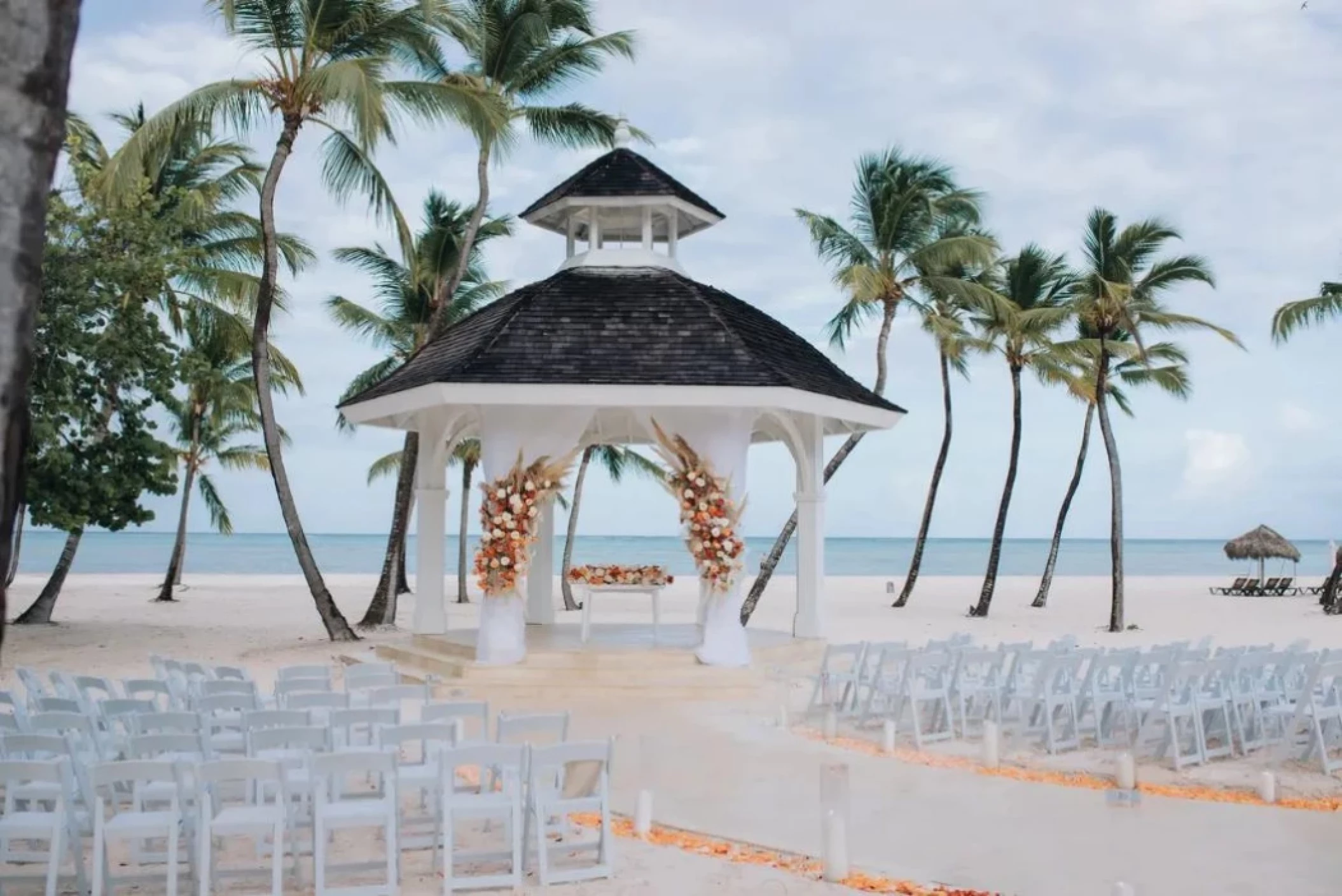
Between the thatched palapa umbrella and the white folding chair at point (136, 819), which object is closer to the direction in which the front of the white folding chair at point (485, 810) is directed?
the thatched palapa umbrella

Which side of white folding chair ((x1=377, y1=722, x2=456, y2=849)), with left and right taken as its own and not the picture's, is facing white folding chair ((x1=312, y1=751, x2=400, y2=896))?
back

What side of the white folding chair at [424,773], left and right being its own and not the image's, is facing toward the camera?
back

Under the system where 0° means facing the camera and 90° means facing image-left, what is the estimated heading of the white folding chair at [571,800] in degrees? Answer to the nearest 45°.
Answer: approximately 180°

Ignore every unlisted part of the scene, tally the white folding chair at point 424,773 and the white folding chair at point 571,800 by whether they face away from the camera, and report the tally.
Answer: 2

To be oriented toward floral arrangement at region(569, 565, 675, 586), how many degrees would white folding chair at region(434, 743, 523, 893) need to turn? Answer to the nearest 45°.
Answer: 0° — it already faces it

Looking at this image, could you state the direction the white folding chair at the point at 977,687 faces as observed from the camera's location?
facing away from the viewer and to the left of the viewer

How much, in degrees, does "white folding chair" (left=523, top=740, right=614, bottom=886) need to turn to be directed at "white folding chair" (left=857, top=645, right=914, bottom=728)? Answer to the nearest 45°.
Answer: approximately 45° to its right

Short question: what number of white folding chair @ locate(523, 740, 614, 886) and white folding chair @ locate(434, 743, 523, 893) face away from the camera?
2

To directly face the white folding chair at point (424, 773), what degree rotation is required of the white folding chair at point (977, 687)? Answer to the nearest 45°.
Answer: approximately 90° to its left

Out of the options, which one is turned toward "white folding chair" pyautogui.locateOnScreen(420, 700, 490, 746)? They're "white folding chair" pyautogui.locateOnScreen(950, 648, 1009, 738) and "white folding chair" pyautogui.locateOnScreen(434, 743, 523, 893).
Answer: "white folding chair" pyautogui.locateOnScreen(434, 743, 523, 893)

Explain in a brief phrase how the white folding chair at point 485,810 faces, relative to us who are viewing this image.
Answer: facing away from the viewer

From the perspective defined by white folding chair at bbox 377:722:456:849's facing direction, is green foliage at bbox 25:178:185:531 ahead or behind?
ahead

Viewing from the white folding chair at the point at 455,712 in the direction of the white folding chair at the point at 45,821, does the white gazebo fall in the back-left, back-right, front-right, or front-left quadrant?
back-right

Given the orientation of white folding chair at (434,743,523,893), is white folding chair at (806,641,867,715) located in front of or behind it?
in front
